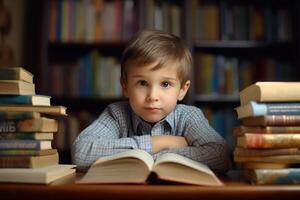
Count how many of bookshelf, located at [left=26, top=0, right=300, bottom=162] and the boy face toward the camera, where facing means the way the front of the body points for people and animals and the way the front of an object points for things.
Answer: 2

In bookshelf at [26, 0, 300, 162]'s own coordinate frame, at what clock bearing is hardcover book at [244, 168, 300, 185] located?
The hardcover book is roughly at 12 o'clock from the bookshelf.

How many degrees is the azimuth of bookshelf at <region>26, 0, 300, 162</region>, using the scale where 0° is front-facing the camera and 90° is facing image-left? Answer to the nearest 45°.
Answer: approximately 0°

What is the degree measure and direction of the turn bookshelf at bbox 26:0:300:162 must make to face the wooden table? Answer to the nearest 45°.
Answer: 0° — it already faces it

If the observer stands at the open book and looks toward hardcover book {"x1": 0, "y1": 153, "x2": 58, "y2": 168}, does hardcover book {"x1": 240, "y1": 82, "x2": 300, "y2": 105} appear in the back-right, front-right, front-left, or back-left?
back-right

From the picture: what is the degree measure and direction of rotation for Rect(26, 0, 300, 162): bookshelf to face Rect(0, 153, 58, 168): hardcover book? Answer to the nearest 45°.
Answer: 0° — it already faces it

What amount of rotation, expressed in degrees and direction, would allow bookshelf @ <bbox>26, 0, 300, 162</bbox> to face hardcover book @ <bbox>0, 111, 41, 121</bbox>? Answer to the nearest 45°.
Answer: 0° — it already faces it
